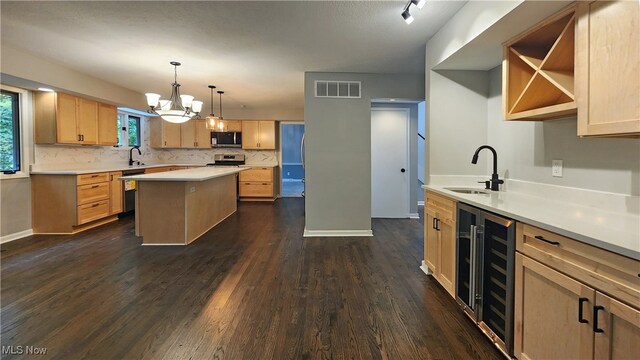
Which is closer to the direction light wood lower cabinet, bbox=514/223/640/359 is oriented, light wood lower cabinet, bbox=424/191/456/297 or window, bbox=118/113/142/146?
the window

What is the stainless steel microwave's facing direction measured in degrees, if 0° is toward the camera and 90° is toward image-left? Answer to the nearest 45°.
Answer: approximately 0°

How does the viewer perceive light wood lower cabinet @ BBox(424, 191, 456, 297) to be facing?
facing the viewer and to the left of the viewer

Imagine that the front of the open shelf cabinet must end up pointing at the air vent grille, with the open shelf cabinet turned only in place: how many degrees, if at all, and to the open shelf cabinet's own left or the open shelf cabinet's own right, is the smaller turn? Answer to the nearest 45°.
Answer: approximately 90° to the open shelf cabinet's own right

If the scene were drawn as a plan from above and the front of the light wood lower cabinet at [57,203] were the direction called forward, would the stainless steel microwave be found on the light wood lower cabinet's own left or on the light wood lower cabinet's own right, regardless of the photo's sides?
on the light wood lower cabinet's own left

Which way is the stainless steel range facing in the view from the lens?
facing the viewer

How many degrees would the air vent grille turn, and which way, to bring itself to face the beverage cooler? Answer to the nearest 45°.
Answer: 0° — it already faces it

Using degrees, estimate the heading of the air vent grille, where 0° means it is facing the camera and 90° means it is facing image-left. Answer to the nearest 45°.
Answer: approximately 0°

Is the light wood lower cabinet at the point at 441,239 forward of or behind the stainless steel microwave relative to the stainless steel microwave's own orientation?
forward

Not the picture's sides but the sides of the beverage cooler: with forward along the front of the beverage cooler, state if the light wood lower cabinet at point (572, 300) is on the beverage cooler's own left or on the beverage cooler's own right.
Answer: on the beverage cooler's own left

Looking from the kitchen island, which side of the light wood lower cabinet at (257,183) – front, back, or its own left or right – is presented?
front

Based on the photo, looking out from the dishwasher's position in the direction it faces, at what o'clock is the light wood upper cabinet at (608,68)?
The light wood upper cabinet is roughly at 1 o'clock from the dishwasher.

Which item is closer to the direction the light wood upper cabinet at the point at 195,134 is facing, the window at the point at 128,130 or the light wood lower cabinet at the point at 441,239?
the light wood lower cabinet

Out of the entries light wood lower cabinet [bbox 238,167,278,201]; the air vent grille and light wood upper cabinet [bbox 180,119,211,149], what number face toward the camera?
3

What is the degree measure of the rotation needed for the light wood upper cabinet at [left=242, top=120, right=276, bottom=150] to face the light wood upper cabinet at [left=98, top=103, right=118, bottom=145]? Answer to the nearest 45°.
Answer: approximately 45° to its right

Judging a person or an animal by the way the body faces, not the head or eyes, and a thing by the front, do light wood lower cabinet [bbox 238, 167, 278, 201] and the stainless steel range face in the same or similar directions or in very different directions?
same or similar directions

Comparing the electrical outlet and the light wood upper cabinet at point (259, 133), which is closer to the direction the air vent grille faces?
the electrical outlet
